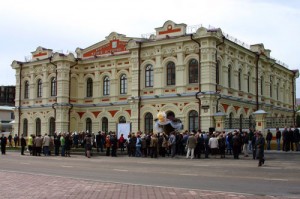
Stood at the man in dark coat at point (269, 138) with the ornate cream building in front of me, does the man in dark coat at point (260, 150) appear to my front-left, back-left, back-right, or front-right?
back-left

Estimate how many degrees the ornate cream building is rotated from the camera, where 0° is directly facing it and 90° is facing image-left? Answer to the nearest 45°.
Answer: approximately 45°

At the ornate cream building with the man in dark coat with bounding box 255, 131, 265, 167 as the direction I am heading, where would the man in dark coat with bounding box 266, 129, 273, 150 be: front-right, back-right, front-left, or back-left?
front-left

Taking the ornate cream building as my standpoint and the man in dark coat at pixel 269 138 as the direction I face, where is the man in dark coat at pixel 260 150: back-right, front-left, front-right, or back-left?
front-right

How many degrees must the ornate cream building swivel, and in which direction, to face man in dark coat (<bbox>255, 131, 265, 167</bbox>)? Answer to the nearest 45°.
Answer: approximately 45° to its left

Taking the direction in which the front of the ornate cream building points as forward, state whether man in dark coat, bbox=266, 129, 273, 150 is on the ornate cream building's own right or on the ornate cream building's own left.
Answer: on the ornate cream building's own left

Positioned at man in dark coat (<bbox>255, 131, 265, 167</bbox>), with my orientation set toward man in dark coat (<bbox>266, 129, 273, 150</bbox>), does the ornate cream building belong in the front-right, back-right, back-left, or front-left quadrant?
front-left
